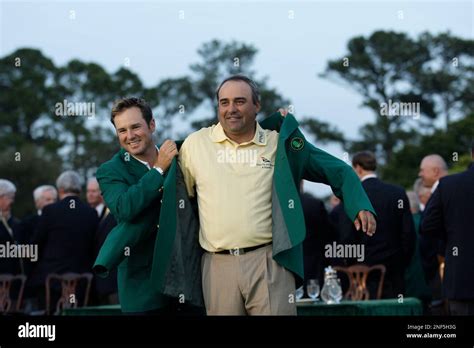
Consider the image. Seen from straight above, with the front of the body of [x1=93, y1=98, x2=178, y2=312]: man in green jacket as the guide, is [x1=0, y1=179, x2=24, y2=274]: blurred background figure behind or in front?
behind

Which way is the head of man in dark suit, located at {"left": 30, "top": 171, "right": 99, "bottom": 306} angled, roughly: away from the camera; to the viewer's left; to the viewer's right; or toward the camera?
away from the camera

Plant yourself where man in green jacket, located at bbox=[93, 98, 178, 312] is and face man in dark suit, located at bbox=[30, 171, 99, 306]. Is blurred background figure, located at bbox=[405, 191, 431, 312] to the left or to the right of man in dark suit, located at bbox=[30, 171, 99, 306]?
right

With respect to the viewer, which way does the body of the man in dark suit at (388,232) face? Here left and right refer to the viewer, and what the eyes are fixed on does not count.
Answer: facing away from the viewer and to the left of the viewer

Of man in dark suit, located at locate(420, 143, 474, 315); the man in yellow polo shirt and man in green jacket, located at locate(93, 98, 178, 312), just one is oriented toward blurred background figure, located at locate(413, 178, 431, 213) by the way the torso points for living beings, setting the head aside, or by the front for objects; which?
the man in dark suit
